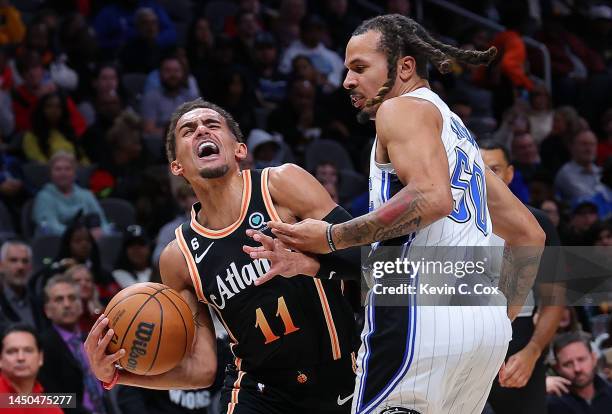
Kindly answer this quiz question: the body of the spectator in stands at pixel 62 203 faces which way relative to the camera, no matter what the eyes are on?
toward the camera

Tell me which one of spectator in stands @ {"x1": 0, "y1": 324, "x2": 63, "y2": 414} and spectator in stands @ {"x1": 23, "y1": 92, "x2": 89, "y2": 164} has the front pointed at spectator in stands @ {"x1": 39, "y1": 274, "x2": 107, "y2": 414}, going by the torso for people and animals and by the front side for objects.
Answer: spectator in stands @ {"x1": 23, "y1": 92, "x2": 89, "y2": 164}

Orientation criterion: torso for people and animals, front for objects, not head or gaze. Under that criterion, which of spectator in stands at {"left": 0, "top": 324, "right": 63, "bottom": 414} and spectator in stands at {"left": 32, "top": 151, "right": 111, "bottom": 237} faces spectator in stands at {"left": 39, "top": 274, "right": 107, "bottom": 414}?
spectator in stands at {"left": 32, "top": 151, "right": 111, "bottom": 237}

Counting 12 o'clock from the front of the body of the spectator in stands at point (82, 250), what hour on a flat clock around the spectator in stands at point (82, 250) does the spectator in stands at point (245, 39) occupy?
the spectator in stands at point (245, 39) is roughly at 7 o'clock from the spectator in stands at point (82, 250).

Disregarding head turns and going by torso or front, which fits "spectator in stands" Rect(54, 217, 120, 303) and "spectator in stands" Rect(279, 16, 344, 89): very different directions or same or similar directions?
same or similar directions

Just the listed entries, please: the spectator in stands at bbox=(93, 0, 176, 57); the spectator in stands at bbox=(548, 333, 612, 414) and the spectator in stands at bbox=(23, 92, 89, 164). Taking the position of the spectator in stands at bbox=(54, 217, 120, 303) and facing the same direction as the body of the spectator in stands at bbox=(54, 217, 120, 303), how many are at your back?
2

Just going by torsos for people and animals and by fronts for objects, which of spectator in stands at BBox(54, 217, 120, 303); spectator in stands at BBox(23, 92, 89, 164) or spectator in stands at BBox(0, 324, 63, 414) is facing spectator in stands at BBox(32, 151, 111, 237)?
spectator in stands at BBox(23, 92, 89, 164)

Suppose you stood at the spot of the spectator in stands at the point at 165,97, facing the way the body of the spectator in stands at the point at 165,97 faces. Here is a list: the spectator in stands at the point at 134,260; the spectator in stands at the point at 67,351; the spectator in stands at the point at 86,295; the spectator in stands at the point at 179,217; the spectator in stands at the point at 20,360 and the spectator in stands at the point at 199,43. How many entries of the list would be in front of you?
5

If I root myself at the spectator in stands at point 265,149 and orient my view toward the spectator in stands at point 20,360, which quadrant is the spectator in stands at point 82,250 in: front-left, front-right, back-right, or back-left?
front-right

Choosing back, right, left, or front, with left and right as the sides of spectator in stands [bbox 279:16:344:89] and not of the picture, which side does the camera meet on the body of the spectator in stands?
front

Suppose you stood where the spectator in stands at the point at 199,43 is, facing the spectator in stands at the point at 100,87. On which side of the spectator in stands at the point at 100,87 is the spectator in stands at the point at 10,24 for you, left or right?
right

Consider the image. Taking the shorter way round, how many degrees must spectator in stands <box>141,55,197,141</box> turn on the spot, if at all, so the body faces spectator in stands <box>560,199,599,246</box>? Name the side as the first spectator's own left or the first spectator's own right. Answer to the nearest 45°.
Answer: approximately 45° to the first spectator's own left

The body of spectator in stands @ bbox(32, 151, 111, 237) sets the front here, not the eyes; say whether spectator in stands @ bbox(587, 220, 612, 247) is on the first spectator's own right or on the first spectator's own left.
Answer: on the first spectator's own left

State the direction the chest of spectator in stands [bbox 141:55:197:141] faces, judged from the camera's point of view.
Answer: toward the camera

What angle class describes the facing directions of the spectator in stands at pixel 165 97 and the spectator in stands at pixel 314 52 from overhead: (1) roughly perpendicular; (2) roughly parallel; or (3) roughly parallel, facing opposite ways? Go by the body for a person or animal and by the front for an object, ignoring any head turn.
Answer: roughly parallel
